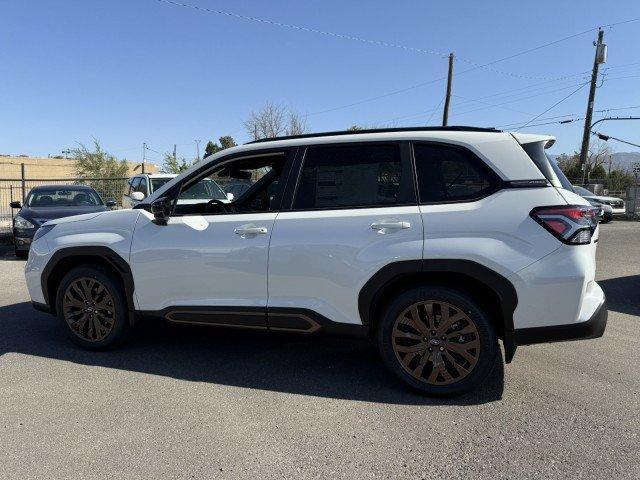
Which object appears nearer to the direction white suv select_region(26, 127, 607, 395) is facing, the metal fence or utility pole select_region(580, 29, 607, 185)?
the metal fence

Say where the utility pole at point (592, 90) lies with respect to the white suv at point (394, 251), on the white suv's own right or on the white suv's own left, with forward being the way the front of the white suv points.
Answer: on the white suv's own right

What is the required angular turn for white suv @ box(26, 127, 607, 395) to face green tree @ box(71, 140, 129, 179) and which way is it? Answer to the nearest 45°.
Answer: approximately 45° to its right

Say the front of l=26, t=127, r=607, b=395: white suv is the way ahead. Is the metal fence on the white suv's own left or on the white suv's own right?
on the white suv's own right

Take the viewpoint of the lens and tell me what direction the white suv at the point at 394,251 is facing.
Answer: facing to the left of the viewer

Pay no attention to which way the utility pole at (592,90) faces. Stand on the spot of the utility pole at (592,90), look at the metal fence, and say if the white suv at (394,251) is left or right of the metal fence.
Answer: left
